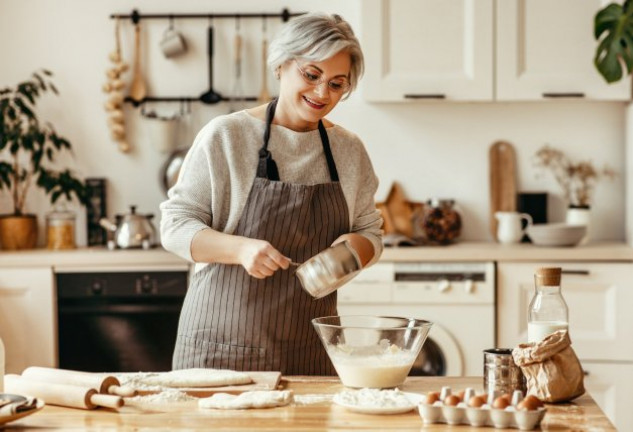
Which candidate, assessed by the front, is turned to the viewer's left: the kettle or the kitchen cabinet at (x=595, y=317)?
the kettle

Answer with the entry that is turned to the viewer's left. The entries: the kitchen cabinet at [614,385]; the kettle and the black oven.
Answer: the kettle

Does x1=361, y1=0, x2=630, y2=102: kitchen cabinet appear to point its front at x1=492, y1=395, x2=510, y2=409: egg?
yes

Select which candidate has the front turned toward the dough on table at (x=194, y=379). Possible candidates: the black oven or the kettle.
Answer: the black oven

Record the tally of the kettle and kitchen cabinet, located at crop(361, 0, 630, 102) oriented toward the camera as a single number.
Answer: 1

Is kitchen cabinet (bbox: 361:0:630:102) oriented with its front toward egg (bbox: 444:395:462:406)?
yes

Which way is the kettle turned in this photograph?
to the viewer's left

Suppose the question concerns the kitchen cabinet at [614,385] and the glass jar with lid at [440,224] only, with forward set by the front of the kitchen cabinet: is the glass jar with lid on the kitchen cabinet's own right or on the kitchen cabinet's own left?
on the kitchen cabinet's own right
